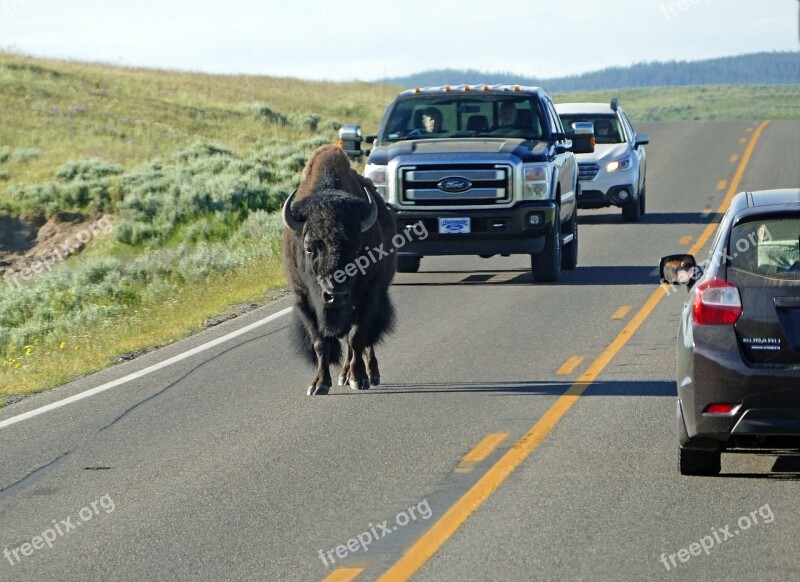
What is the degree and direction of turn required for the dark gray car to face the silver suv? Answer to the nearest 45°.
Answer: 0° — it already faces it

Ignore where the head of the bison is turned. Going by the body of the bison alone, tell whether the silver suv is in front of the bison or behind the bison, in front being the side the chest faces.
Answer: behind

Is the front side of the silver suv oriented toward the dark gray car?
yes

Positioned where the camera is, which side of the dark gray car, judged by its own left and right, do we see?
back

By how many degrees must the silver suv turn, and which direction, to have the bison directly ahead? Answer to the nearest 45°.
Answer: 0° — it already faces it

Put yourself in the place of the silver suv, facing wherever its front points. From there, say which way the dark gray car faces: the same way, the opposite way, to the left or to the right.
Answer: the opposite way

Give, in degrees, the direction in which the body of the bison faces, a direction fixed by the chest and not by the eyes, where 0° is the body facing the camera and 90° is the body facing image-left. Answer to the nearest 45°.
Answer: approximately 0°
